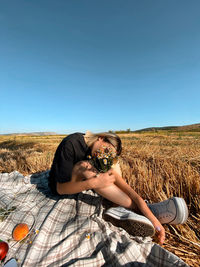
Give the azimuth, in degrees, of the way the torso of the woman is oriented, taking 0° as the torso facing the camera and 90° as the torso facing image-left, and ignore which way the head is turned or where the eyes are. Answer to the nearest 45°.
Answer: approximately 270°

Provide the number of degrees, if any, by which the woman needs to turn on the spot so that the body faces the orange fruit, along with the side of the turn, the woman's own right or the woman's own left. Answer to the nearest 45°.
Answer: approximately 135° to the woman's own right
